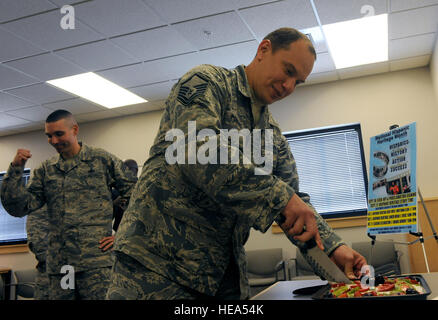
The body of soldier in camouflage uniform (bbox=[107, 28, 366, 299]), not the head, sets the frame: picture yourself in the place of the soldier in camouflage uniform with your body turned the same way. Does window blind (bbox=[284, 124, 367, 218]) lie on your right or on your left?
on your left

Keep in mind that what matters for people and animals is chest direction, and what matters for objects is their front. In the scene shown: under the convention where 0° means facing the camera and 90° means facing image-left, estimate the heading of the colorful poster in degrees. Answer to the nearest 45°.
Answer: approximately 45°

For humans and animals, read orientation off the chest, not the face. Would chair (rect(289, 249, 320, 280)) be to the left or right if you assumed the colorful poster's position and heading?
on its right

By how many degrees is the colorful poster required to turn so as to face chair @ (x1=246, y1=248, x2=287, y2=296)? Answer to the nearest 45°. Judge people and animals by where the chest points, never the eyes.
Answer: approximately 90° to its right

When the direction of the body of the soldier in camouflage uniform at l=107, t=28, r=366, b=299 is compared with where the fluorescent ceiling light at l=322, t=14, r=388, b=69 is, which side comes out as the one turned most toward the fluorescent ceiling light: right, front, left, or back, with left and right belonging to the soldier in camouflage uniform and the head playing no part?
left

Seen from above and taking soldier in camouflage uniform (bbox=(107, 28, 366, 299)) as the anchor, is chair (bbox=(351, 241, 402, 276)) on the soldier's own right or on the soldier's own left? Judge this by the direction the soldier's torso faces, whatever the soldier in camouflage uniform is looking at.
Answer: on the soldier's own left

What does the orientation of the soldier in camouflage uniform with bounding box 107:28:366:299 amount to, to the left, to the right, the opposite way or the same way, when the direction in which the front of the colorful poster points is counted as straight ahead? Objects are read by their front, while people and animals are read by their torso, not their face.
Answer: to the left

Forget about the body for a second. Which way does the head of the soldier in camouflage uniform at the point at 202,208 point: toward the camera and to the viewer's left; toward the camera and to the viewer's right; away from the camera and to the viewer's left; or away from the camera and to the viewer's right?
toward the camera and to the viewer's right

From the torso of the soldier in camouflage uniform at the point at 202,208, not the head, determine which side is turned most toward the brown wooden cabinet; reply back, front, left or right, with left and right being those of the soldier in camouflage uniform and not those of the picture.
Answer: left

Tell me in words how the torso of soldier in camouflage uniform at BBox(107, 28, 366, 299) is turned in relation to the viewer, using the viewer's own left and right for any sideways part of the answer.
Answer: facing the viewer and to the right of the viewer

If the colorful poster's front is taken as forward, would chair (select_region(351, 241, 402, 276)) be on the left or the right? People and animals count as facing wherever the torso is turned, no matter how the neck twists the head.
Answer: on its right

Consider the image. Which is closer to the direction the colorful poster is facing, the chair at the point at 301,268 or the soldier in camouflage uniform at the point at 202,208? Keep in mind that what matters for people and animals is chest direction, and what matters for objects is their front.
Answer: the soldier in camouflage uniform

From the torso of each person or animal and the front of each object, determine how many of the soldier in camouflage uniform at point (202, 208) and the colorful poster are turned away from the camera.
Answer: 0
